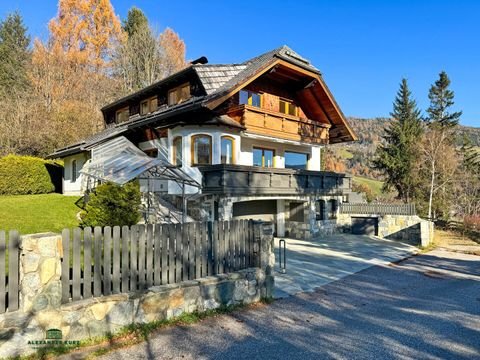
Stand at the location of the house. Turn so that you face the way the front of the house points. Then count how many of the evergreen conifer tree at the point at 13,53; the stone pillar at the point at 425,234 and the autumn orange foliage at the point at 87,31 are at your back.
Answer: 2

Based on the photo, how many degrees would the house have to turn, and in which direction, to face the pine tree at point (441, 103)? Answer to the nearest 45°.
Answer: approximately 90° to its left

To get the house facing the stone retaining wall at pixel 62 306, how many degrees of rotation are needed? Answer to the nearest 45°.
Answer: approximately 45° to its right

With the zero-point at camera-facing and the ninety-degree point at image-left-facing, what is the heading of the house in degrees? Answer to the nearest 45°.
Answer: approximately 315°

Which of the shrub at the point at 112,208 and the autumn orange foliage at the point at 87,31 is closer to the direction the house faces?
the shrub

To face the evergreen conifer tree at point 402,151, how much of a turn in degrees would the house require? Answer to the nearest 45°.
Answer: approximately 90° to its left

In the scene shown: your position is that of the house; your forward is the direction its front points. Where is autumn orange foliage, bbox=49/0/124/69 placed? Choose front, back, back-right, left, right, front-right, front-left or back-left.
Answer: back

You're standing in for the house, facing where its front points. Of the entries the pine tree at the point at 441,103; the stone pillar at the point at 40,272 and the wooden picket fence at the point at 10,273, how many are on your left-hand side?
1

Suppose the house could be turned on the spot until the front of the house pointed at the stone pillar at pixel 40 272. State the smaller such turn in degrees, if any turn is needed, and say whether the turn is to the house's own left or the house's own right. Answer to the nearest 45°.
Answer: approximately 45° to the house's own right

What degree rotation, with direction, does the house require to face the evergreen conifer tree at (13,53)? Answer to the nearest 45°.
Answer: approximately 180°

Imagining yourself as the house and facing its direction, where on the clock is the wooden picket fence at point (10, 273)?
The wooden picket fence is roughly at 2 o'clock from the house.

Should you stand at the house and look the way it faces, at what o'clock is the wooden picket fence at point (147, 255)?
The wooden picket fence is roughly at 2 o'clock from the house.

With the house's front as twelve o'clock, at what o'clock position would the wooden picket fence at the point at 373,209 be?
The wooden picket fence is roughly at 10 o'clock from the house.

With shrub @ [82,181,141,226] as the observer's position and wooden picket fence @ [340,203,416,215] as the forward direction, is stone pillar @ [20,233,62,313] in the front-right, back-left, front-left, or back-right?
back-right

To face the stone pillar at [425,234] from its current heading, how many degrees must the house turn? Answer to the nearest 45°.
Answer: approximately 45° to its left
